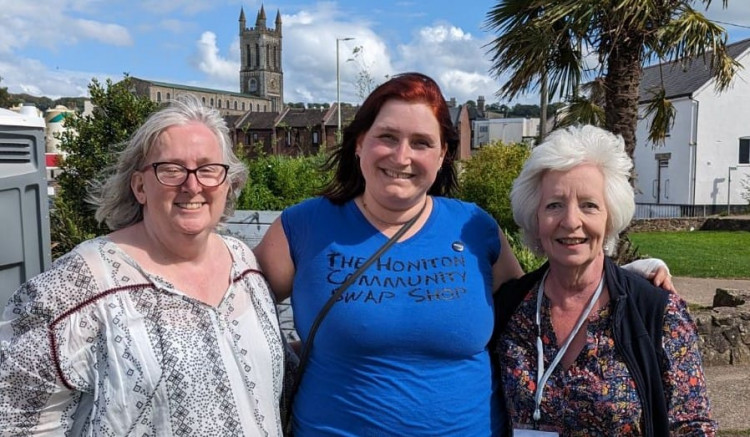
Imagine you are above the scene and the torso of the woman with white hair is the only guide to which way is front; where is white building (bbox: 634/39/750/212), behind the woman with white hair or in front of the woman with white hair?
behind

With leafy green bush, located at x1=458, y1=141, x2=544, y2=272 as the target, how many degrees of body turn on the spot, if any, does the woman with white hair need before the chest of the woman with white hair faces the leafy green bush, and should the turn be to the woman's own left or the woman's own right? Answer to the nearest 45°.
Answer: approximately 135° to the woman's own right

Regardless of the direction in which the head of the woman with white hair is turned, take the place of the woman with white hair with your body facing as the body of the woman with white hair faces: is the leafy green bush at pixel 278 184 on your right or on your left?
on your right

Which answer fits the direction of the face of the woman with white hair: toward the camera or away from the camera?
toward the camera

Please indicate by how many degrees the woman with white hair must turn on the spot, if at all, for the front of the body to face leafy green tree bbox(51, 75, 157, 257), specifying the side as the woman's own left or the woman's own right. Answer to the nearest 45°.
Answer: approximately 90° to the woman's own right

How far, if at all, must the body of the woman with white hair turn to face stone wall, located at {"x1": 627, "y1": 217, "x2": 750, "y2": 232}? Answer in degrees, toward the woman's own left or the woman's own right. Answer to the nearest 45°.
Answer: approximately 135° to the woman's own right
